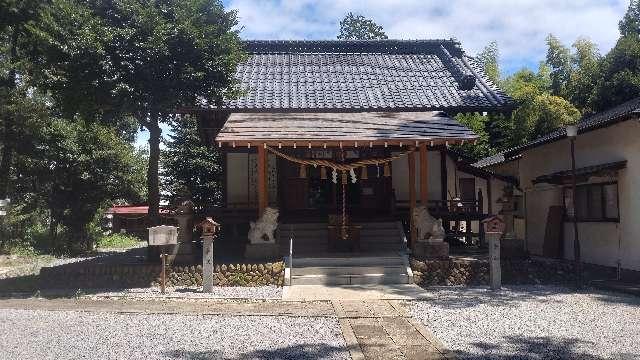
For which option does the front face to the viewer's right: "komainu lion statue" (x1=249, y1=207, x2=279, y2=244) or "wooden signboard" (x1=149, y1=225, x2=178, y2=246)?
the komainu lion statue

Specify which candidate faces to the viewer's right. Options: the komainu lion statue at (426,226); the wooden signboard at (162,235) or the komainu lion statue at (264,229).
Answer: the komainu lion statue at (264,229)

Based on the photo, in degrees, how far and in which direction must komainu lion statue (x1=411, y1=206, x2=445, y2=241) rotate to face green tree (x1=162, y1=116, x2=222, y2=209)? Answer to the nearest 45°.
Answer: approximately 45° to its right

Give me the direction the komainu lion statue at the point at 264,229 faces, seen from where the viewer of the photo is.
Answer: facing to the right of the viewer

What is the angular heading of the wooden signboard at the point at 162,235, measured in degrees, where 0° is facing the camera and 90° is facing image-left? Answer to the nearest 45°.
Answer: approximately 0°

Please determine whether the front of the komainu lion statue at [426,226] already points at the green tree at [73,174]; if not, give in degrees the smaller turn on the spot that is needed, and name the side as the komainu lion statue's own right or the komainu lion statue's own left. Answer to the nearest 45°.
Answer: approximately 45° to the komainu lion statue's own right

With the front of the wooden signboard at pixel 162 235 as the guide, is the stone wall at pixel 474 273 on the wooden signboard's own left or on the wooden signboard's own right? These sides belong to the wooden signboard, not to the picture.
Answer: on the wooden signboard's own left

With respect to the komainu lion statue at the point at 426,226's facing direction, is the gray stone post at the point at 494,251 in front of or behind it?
behind
